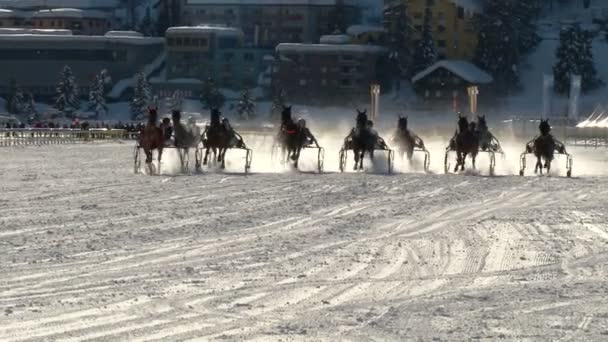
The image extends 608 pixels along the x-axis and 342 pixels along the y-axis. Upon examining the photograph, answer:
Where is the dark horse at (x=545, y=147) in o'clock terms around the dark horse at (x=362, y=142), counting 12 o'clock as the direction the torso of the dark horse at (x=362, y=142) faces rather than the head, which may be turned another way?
the dark horse at (x=545, y=147) is roughly at 9 o'clock from the dark horse at (x=362, y=142).

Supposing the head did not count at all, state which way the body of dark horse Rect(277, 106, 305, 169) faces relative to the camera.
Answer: toward the camera

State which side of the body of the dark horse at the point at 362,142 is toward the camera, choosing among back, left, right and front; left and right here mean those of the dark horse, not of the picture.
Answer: front

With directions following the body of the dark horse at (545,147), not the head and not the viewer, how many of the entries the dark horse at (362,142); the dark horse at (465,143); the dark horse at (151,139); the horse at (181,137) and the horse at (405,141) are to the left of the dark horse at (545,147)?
0

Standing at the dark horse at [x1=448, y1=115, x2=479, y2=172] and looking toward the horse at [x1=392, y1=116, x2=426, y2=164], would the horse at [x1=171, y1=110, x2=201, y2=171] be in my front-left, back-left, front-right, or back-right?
front-left

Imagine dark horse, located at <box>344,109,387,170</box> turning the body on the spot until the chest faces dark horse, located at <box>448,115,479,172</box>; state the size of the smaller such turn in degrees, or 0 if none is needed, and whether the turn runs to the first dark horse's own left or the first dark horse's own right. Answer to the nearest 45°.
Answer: approximately 90° to the first dark horse's own left

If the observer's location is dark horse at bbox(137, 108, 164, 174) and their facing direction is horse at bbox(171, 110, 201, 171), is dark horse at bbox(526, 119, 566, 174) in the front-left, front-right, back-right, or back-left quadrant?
front-right

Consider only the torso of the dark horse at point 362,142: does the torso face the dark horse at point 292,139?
no

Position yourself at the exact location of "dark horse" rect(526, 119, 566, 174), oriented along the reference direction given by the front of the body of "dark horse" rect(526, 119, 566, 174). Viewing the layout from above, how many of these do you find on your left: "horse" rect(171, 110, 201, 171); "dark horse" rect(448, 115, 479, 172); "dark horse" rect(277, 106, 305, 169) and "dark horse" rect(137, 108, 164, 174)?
0

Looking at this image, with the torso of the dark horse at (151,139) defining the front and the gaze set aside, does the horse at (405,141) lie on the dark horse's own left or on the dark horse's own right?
on the dark horse's own left

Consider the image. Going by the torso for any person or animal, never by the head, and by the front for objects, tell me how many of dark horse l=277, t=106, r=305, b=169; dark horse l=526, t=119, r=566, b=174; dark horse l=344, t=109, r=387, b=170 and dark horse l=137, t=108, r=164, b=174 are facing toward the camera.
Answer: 4

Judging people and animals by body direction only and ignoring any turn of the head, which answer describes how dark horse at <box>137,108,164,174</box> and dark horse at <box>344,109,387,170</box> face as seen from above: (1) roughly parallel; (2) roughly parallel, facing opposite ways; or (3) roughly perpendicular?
roughly parallel
